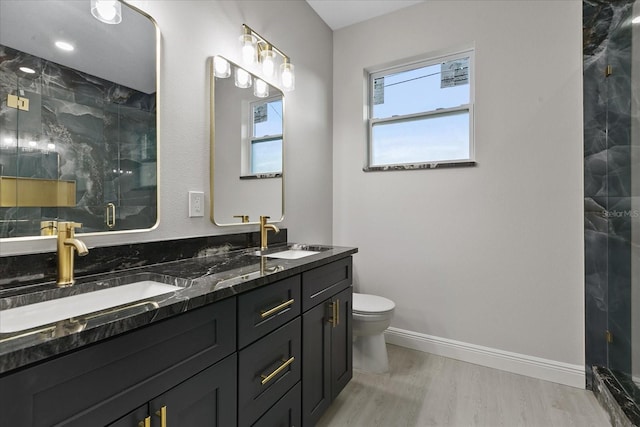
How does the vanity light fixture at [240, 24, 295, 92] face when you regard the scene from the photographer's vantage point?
facing the viewer and to the right of the viewer

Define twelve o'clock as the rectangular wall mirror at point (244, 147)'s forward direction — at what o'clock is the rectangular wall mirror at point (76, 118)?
the rectangular wall mirror at point (76, 118) is roughly at 3 o'clock from the rectangular wall mirror at point (244, 147).

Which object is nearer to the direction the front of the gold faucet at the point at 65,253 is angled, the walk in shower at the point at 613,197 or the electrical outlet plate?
the walk in shower

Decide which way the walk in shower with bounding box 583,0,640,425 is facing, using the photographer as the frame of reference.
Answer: facing to the left of the viewer

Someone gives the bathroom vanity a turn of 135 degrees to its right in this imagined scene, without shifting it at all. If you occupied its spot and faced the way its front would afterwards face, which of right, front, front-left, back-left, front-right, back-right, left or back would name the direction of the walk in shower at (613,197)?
back

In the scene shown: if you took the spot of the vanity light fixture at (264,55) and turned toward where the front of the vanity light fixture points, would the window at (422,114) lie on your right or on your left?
on your left

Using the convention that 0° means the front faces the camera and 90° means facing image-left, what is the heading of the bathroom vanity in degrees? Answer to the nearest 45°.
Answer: approximately 315°

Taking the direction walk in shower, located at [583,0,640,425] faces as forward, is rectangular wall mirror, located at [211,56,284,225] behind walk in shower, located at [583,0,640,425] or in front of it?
in front
